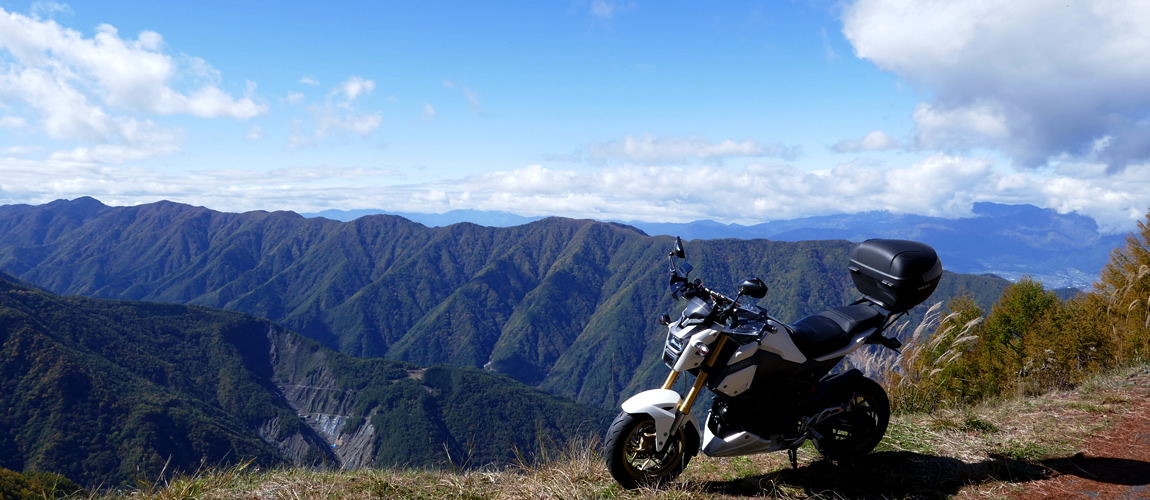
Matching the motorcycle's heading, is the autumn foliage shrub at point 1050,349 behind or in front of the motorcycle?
behind

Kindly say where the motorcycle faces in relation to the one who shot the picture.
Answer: facing the viewer and to the left of the viewer
